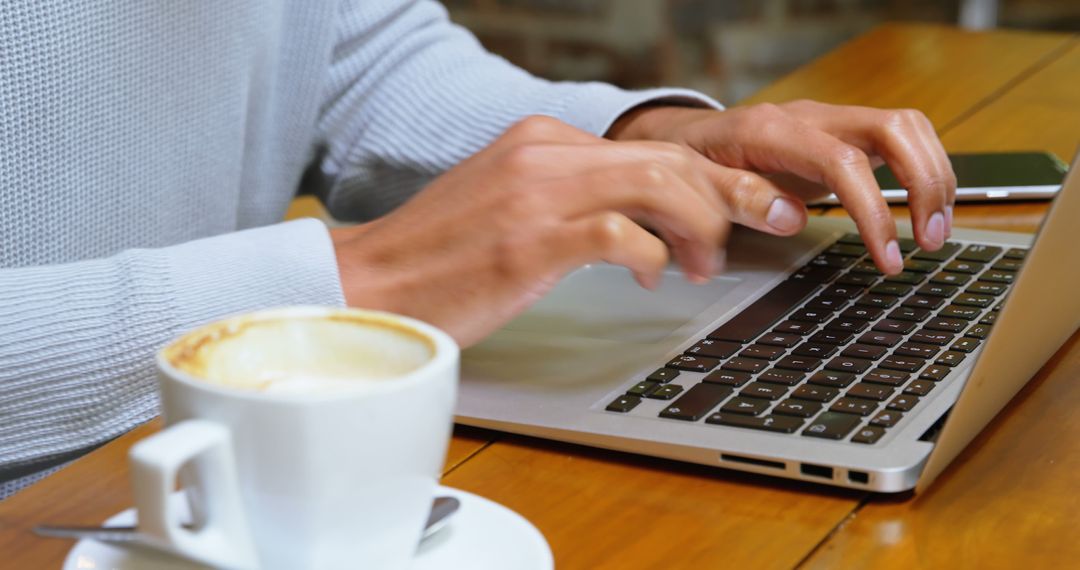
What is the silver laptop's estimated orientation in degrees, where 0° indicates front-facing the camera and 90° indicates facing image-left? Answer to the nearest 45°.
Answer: approximately 90°
